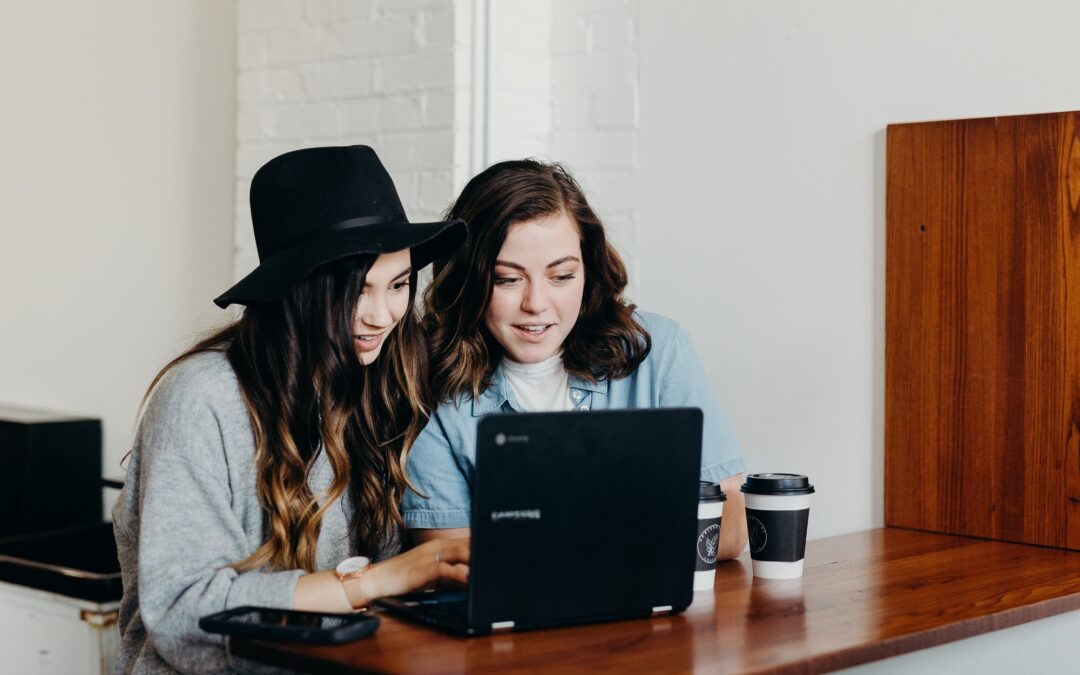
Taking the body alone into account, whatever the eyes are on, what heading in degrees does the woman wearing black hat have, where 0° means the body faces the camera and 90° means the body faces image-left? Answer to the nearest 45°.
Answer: approximately 315°

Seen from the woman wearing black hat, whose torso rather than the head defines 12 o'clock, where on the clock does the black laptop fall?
The black laptop is roughly at 12 o'clock from the woman wearing black hat.

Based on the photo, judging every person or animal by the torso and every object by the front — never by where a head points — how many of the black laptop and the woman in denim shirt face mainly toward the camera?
1

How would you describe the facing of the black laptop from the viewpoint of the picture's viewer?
facing away from the viewer and to the left of the viewer

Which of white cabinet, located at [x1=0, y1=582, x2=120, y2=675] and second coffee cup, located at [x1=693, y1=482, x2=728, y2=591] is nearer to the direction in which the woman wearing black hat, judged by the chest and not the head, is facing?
the second coffee cup

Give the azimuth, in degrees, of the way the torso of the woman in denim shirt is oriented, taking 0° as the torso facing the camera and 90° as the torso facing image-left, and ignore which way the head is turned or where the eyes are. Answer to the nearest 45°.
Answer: approximately 0°

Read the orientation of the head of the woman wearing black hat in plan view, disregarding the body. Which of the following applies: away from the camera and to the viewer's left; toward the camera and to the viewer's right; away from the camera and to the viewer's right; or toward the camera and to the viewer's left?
toward the camera and to the viewer's right
